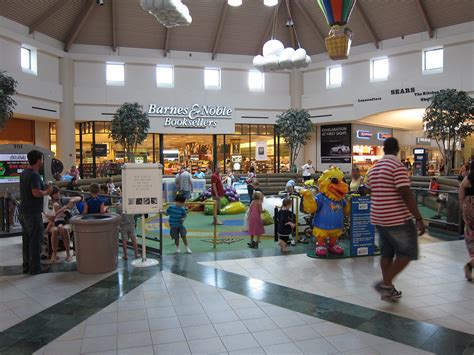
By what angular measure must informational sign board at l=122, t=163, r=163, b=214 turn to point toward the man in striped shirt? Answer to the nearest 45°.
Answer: approximately 45° to its left

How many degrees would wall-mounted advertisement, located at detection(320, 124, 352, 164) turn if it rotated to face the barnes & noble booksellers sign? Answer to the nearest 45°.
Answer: approximately 90° to its right

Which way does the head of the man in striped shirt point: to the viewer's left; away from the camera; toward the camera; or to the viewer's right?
away from the camera

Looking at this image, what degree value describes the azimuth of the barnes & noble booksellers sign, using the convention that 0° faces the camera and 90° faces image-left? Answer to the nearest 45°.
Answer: approximately 0°

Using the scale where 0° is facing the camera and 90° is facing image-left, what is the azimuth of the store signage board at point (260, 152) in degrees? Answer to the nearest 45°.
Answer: approximately 0°
